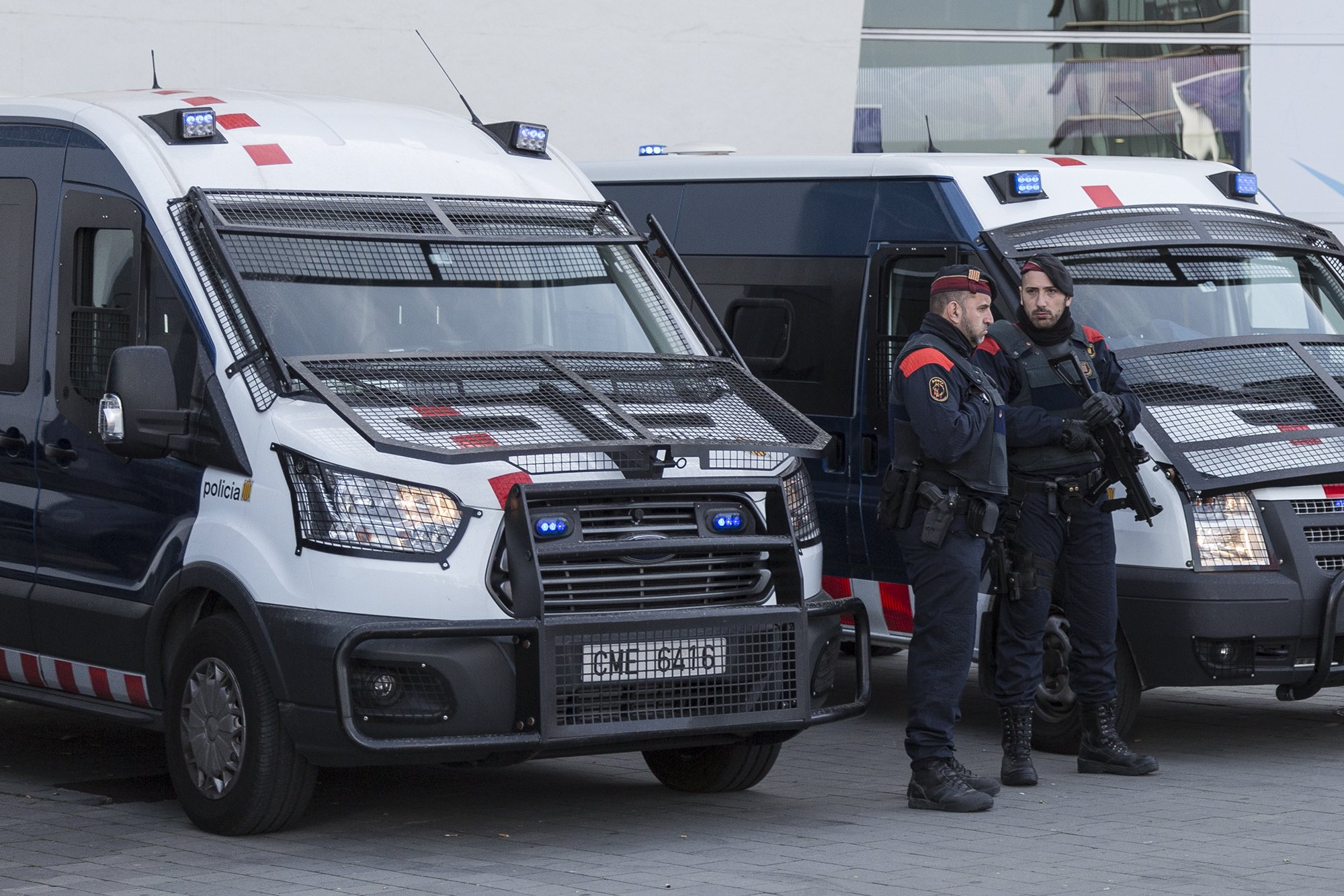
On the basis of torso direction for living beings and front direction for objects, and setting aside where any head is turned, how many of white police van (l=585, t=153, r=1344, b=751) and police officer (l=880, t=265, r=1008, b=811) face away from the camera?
0

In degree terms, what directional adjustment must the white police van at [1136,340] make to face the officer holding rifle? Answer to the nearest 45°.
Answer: approximately 45° to its right

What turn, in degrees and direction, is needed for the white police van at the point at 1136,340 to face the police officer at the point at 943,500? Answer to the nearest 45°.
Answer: approximately 90° to its right

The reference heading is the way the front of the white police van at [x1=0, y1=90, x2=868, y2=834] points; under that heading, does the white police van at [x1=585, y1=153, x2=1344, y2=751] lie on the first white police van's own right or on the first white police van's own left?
on the first white police van's own left

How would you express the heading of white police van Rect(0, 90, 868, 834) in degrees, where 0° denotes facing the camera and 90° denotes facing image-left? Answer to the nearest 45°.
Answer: approximately 315°

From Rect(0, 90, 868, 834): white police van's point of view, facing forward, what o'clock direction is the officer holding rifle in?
The officer holding rifle is roughly at 10 o'clock from the white police van.

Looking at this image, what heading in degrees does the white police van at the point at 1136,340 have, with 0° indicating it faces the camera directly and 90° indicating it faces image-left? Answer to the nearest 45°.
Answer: approximately 315°
